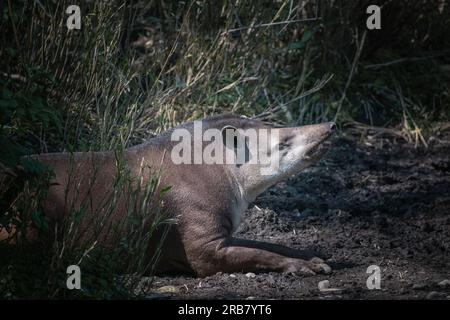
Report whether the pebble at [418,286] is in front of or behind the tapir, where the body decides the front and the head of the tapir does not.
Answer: in front

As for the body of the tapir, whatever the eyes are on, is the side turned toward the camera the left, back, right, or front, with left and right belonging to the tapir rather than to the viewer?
right

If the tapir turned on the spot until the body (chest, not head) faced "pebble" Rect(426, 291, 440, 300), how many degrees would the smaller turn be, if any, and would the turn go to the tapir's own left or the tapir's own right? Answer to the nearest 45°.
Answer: approximately 45° to the tapir's own right
